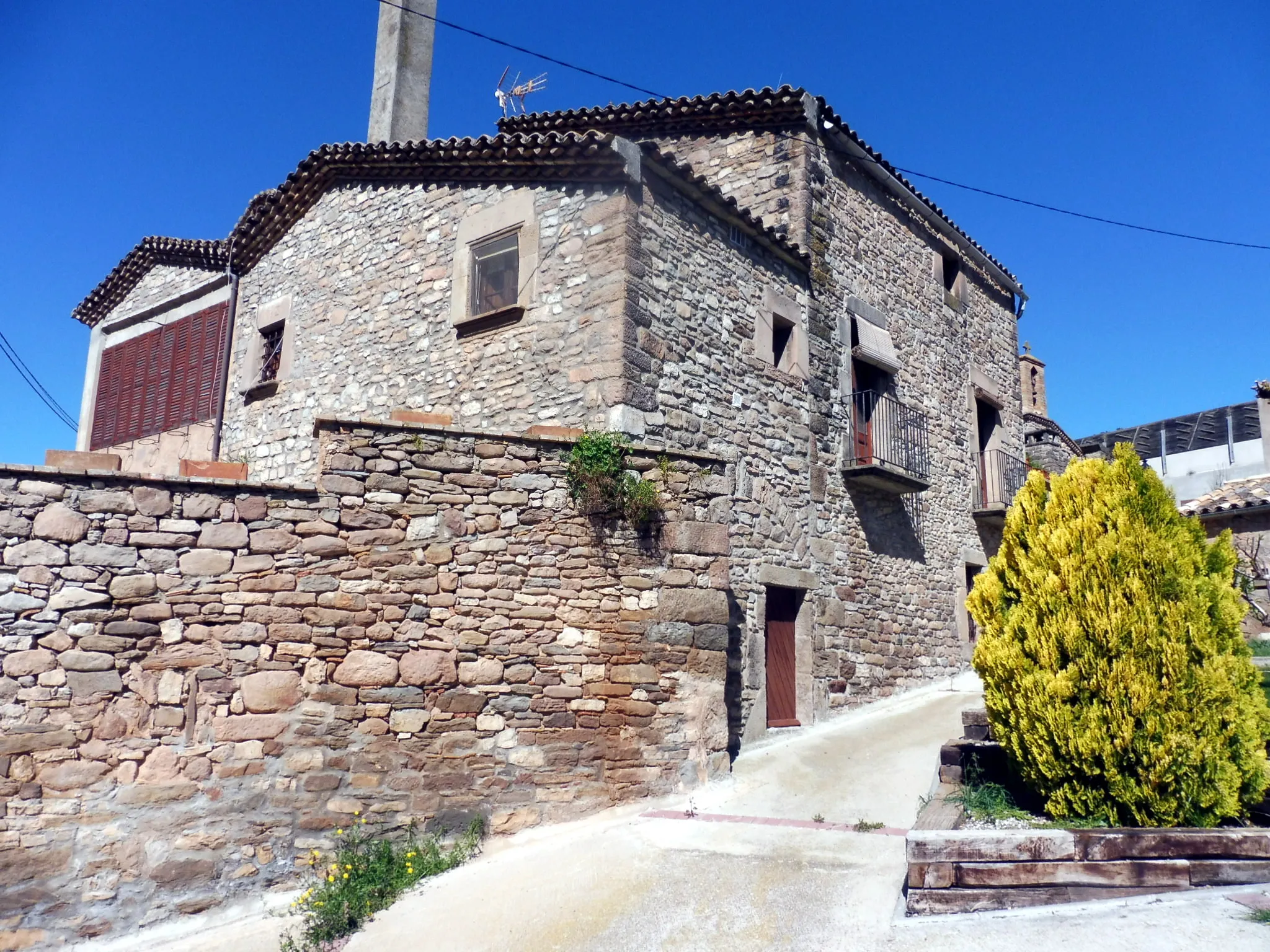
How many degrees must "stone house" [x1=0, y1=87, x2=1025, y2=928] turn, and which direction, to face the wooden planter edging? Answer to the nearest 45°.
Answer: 0° — it already faces it

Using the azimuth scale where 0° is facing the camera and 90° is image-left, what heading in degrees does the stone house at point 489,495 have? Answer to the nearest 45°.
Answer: approximately 315°

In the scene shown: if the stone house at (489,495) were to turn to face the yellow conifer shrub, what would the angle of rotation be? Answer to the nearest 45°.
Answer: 0° — it already faces it
